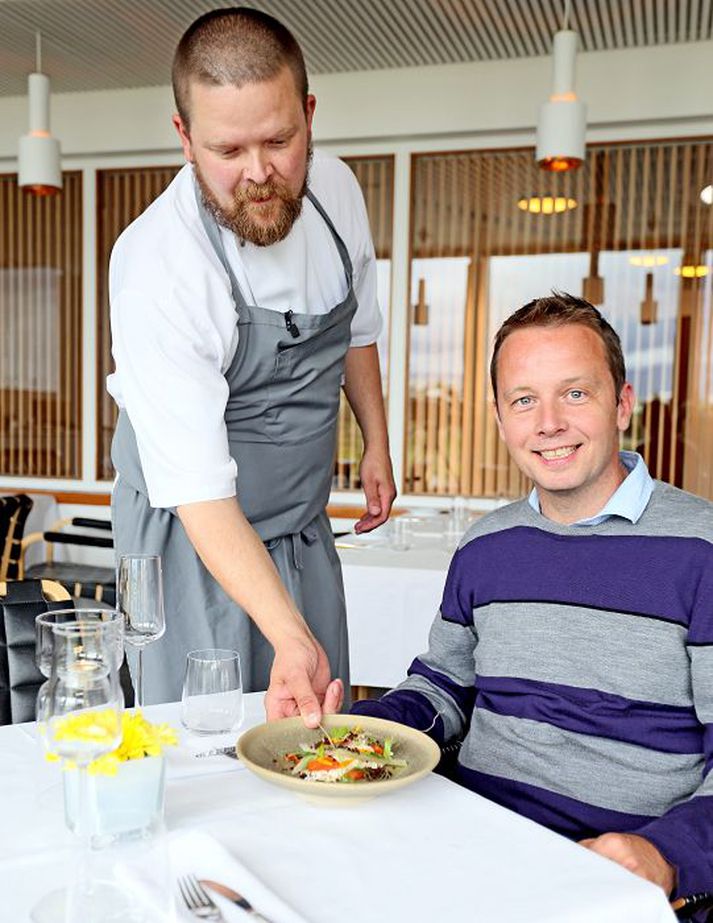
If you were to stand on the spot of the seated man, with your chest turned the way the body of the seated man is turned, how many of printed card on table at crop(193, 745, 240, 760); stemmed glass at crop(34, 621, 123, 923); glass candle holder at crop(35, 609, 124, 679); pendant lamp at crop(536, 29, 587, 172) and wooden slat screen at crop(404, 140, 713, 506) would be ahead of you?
3

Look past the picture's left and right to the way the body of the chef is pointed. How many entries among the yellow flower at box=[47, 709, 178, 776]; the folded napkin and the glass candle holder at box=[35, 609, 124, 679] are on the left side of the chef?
0

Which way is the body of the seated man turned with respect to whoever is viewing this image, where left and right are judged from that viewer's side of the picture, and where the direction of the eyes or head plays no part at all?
facing the viewer and to the left of the viewer

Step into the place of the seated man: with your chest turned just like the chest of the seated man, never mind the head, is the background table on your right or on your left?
on your right

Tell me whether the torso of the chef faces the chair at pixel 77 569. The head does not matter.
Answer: no

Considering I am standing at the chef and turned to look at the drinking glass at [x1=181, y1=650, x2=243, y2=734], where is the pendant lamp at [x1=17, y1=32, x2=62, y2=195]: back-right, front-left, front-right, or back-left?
back-right

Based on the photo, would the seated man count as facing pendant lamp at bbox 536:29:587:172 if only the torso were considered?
no

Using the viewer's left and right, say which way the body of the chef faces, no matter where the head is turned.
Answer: facing the viewer and to the right of the viewer

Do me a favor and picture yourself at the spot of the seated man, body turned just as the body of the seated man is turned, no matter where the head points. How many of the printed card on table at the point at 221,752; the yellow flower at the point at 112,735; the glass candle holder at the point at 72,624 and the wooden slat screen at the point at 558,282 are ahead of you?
3

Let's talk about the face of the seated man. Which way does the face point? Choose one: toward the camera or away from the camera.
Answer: toward the camera

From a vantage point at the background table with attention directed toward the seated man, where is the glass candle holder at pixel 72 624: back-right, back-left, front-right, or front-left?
front-right

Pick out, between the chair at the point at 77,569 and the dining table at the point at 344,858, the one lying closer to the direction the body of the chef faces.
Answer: the dining table

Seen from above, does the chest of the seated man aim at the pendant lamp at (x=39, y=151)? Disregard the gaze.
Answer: no

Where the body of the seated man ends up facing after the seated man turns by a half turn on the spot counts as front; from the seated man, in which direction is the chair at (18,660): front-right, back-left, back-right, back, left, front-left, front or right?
back-left

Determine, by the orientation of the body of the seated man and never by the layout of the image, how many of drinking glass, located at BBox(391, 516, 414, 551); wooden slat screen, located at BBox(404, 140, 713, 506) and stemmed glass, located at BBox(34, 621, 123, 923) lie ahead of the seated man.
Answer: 1

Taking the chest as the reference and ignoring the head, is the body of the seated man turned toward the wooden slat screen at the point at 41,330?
no

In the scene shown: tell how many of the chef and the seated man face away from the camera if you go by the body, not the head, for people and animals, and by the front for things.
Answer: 0

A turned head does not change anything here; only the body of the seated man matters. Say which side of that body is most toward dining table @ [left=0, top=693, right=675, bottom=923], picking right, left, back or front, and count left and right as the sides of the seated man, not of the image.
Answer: front

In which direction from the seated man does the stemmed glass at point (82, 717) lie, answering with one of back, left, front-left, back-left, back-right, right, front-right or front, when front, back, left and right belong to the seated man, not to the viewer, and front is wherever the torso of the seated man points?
front
